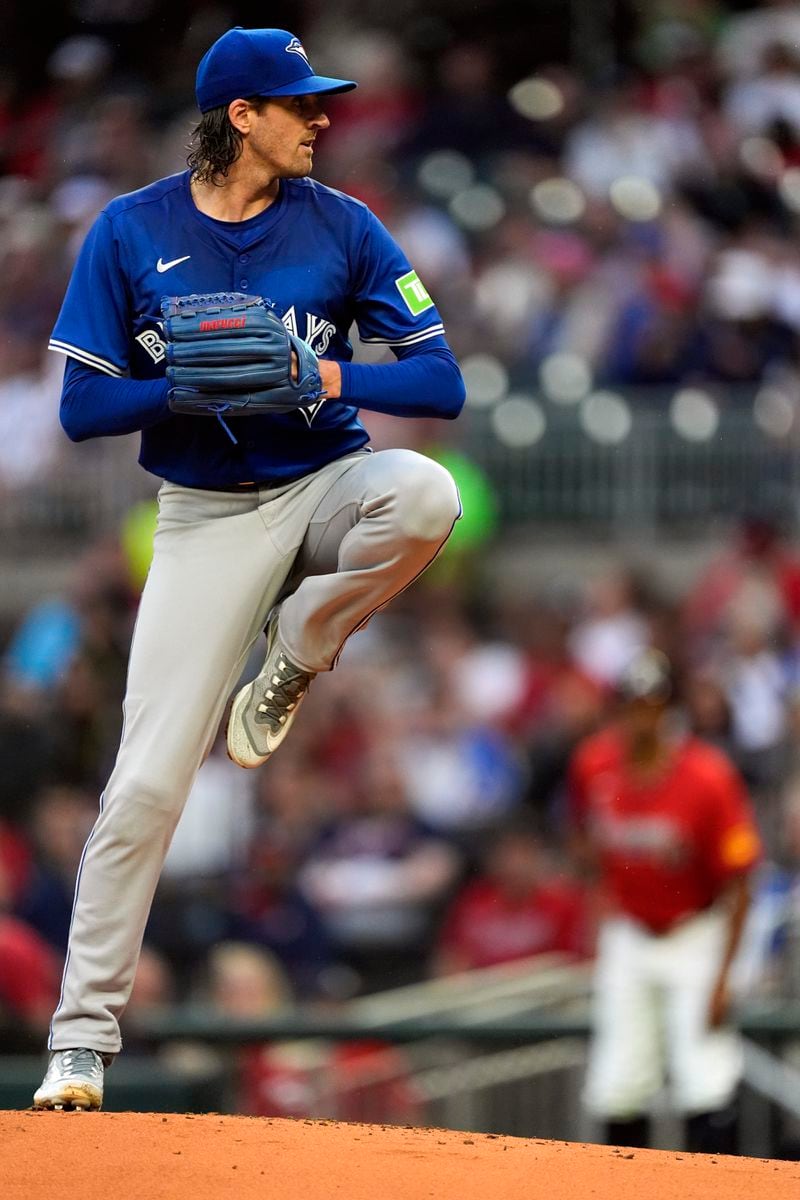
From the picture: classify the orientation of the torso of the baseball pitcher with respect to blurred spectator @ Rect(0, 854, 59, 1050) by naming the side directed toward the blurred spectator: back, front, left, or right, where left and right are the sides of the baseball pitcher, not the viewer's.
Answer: back

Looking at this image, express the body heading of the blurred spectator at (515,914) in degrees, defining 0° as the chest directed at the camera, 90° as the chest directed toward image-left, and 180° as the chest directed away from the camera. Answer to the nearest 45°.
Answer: approximately 0°

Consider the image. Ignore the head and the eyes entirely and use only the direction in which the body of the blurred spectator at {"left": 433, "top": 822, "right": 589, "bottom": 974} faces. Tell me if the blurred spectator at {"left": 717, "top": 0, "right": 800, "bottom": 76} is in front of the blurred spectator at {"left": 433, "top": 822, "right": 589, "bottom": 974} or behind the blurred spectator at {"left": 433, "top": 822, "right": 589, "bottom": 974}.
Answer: behind

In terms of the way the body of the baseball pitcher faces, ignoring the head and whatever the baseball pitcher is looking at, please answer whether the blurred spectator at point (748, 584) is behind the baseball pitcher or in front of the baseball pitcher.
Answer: behind

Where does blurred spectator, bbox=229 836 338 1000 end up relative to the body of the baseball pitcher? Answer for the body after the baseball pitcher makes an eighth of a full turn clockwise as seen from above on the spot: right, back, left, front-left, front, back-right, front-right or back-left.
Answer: back-right
